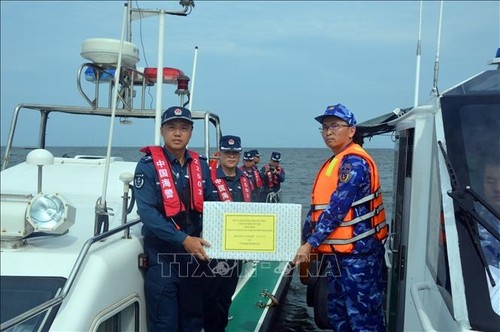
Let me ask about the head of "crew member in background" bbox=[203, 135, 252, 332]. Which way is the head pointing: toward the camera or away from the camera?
toward the camera

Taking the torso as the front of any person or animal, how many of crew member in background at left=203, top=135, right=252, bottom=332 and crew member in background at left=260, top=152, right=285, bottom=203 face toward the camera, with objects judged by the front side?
2

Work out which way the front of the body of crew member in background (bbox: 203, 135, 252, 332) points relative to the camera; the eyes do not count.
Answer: toward the camera

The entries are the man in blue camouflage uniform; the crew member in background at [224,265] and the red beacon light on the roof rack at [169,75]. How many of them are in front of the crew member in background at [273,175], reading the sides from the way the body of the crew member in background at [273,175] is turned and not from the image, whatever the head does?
3

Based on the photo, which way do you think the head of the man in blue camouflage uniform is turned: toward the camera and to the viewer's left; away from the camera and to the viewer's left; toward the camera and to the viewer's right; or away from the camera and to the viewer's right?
toward the camera and to the viewer's left

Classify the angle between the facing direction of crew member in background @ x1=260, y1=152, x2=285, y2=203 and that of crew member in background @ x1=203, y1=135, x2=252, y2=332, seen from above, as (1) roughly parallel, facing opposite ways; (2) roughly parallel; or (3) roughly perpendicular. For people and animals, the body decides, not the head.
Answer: roughly parallel

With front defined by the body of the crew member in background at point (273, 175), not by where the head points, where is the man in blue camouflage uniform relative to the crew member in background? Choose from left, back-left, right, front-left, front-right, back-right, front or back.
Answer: front

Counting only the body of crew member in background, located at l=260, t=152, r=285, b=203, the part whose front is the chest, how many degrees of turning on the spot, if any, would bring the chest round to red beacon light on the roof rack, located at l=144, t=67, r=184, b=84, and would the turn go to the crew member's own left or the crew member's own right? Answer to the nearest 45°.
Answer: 0° — they already face it

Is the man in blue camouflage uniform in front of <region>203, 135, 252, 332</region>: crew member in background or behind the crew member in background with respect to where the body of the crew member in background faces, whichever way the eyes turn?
in front

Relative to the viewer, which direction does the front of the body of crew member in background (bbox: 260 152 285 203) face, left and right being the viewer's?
facing the viewer

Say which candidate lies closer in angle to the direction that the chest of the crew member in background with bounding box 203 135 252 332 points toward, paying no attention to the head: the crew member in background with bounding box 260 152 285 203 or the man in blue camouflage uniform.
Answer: the man in blue camouflage uniform
